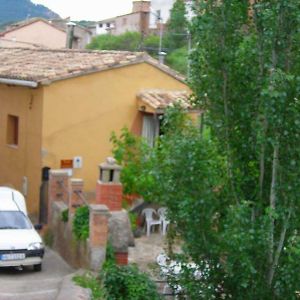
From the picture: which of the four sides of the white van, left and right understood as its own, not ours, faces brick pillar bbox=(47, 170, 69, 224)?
left

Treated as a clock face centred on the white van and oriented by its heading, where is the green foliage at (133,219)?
The green foliage is roughly at 8 o'clock from the white van.

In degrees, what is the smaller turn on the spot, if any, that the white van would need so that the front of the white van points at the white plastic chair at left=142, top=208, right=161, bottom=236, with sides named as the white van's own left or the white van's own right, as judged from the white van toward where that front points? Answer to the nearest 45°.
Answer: approximately 135° to the white van's own left

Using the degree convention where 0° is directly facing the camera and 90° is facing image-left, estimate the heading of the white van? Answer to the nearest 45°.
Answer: approximately 0°

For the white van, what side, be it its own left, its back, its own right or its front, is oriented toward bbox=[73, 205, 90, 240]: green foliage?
left

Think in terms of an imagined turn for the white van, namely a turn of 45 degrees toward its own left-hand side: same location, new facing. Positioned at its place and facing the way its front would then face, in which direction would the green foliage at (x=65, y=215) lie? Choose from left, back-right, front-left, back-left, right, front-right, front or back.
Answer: left

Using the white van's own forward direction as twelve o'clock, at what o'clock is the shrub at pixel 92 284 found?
The shrub is roughly at 11 o'clock from the white van.

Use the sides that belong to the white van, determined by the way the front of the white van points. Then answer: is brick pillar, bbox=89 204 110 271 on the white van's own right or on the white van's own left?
on the white van's own left
